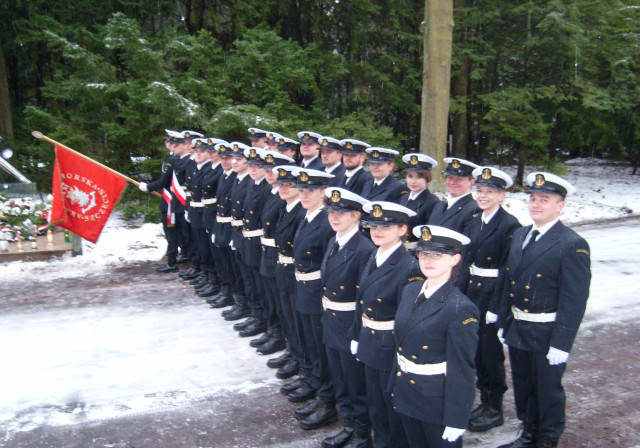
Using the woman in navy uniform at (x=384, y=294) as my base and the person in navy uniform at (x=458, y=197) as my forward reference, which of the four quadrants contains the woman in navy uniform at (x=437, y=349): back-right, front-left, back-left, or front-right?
back-right

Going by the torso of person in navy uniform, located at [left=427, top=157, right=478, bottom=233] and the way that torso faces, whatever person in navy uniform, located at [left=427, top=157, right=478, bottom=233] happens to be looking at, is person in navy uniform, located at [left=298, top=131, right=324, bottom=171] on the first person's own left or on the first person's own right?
on the first person's own right

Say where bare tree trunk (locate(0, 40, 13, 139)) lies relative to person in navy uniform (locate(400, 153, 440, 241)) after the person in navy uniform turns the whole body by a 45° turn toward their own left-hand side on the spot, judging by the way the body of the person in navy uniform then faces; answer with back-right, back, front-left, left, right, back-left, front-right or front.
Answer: back-right

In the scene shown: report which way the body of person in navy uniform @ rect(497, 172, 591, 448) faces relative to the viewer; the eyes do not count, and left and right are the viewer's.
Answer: facing the viewer and to the left of the viewer

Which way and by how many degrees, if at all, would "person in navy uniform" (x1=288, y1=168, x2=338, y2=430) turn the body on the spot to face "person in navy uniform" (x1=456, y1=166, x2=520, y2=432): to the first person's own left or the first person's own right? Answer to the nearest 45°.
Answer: approximately 135° to the first person's own left

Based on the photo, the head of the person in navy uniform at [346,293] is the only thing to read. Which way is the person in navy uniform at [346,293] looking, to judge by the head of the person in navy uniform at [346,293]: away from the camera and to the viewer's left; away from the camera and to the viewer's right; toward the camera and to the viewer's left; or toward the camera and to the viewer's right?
toward the camera and to the viewer's left

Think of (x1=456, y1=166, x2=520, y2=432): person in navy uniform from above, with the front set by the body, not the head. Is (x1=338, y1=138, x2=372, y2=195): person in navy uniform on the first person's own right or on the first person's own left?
on the first person's own right

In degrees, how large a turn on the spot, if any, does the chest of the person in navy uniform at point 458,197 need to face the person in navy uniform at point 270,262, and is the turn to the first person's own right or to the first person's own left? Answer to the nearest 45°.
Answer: approximately 45° to the first person's own right

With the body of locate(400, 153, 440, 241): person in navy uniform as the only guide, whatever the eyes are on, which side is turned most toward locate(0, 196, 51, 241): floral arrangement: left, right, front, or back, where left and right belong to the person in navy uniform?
right

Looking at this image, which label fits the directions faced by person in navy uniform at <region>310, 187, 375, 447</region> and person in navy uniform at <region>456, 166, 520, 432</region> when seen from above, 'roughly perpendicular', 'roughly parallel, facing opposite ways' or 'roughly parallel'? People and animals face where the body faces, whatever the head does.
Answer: roughly parallel

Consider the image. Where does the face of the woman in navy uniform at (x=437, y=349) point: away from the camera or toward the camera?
toward the camera

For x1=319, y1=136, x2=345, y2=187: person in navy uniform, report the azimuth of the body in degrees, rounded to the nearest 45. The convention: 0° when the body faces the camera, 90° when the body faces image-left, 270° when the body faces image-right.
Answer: approximately 45°

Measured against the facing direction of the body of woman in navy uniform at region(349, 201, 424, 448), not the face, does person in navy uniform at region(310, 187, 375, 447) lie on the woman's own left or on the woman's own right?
on the woman's own right

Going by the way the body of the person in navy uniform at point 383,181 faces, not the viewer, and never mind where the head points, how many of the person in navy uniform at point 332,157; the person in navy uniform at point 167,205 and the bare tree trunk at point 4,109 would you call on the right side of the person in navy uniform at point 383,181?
3

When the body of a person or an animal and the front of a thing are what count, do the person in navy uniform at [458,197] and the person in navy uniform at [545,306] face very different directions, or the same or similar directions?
same or similar directions

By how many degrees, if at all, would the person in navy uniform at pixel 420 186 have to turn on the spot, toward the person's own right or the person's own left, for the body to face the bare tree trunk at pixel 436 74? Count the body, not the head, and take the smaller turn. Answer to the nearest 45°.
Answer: approximately 135° to the person's own right

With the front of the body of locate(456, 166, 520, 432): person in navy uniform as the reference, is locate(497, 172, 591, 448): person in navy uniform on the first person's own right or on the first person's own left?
on the first person's own left

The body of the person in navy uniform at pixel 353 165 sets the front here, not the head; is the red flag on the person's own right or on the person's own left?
on the person's own right
